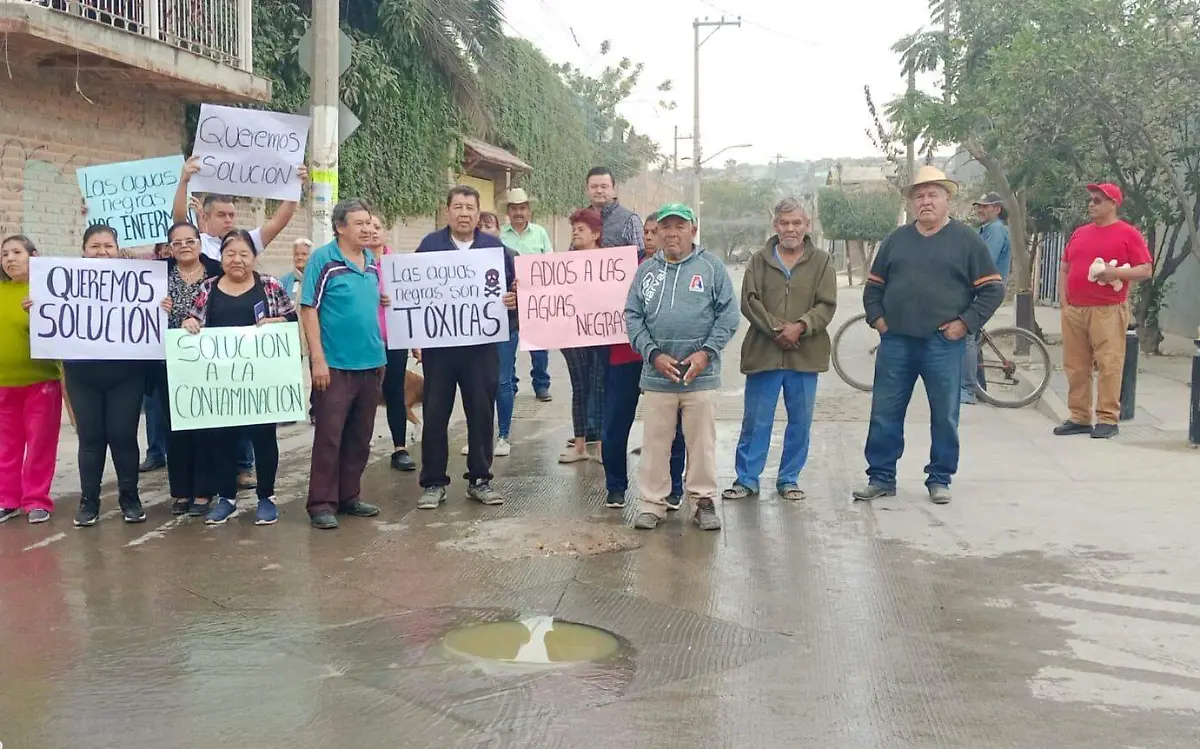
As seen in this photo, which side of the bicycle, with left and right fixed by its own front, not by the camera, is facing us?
left

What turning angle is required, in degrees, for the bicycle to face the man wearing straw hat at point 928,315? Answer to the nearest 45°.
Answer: approximately 90° to its left

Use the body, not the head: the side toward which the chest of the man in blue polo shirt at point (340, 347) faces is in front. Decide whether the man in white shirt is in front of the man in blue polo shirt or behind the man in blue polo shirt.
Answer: behind

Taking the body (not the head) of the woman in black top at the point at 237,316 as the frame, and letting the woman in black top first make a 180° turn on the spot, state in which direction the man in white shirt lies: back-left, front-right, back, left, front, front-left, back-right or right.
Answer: front

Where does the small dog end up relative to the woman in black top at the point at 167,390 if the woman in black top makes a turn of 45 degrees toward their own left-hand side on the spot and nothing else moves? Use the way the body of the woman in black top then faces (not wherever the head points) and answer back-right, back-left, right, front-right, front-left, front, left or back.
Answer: left

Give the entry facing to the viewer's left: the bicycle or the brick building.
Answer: the bicycle

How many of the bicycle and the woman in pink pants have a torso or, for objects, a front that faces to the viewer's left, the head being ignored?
1

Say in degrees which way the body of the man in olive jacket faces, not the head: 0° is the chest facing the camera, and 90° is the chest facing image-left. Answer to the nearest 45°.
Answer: approximately 0°

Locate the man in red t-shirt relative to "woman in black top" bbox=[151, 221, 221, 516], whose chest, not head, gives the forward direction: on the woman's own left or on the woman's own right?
on the woman's own left

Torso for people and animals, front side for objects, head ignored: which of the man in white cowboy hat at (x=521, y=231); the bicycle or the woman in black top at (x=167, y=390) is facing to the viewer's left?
the bicycle

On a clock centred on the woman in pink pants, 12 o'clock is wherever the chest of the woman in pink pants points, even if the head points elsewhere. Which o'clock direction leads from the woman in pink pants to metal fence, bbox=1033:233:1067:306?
The metal fence is roughly at 8 o'clock from the woman in pink pants.

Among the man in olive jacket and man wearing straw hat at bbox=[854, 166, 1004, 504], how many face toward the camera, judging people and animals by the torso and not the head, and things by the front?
2
